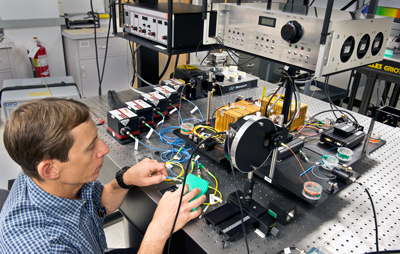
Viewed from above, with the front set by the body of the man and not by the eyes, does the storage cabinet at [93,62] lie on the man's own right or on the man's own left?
on the man's own left

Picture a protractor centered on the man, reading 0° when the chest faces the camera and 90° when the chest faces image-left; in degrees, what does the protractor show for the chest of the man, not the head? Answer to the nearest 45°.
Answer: approximately 270°
